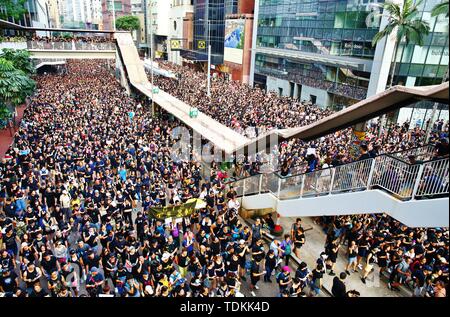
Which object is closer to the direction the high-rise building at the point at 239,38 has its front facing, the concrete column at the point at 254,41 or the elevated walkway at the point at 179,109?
the elevated walkway

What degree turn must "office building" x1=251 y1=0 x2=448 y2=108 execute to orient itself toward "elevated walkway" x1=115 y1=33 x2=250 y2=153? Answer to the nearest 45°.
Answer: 0° — it already faces it

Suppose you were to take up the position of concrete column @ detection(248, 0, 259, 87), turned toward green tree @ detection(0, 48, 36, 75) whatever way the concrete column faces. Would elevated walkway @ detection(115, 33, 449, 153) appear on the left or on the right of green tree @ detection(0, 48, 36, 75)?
left

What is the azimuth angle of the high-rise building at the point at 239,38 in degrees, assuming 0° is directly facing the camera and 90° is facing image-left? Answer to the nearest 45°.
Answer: approximately 45°

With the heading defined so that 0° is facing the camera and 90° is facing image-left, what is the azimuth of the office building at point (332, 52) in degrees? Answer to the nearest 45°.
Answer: approximately 45°

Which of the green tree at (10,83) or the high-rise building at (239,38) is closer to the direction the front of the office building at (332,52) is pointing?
the green tree

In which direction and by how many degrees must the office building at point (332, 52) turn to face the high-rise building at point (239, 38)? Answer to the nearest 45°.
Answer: approximately 90° to its right
